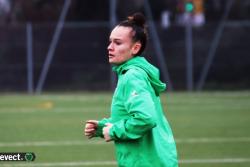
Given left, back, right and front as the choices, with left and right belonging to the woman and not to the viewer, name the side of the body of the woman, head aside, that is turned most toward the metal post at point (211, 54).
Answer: right

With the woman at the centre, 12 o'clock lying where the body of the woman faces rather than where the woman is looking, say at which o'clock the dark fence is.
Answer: The dark fence is roughly at 3 o'clock from the woman.

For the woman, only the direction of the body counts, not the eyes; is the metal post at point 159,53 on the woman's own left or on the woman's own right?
on the woman's own right

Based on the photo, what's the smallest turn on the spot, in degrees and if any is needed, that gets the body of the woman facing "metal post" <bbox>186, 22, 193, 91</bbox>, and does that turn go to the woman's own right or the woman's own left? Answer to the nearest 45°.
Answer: approximately 90° to the woman's own right

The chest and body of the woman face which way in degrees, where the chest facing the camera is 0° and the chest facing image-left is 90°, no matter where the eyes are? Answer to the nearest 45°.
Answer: approximately 90°

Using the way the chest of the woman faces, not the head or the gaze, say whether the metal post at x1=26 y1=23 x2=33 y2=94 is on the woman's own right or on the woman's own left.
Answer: on the woman's own right

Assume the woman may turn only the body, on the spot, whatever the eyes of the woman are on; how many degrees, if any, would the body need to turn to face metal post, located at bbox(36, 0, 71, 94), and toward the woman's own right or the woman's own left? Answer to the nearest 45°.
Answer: approximately 90° to the woman's own right
